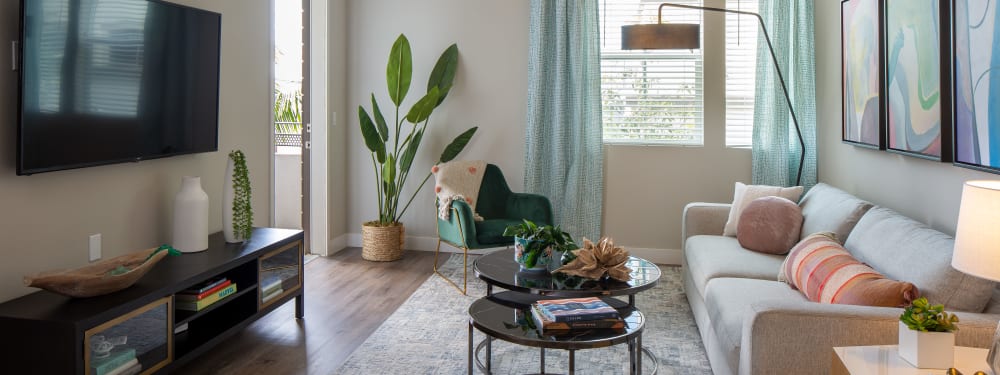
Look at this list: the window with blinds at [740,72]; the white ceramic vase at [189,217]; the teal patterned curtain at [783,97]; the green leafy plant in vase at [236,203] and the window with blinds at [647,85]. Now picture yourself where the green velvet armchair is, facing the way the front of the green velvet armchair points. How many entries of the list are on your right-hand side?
2

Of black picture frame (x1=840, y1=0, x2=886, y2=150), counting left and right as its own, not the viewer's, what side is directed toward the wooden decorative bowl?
front

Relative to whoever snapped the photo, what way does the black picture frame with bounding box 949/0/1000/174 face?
facing the viewer and to the left of the viewer

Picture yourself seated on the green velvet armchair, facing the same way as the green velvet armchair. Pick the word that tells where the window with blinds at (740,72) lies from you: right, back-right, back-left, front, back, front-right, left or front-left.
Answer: front-left

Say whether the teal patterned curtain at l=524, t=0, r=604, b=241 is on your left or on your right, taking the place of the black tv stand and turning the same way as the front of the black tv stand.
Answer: on your left

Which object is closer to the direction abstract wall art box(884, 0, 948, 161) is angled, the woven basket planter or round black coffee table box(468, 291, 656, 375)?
the round black coffee table

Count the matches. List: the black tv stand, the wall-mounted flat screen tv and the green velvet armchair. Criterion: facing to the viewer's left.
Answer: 0

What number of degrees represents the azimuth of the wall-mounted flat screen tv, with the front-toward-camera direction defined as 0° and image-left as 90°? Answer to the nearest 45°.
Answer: approximately 315°

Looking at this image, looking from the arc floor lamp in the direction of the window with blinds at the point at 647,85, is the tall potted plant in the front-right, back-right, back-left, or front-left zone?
front-left

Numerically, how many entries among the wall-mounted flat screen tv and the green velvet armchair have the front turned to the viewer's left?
0

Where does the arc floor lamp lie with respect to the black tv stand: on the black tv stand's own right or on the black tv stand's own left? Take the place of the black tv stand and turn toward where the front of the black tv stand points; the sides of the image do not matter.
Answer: on the black tv stand's own left

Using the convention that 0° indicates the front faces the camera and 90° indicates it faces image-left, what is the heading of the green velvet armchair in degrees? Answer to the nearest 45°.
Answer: approximately 315°
